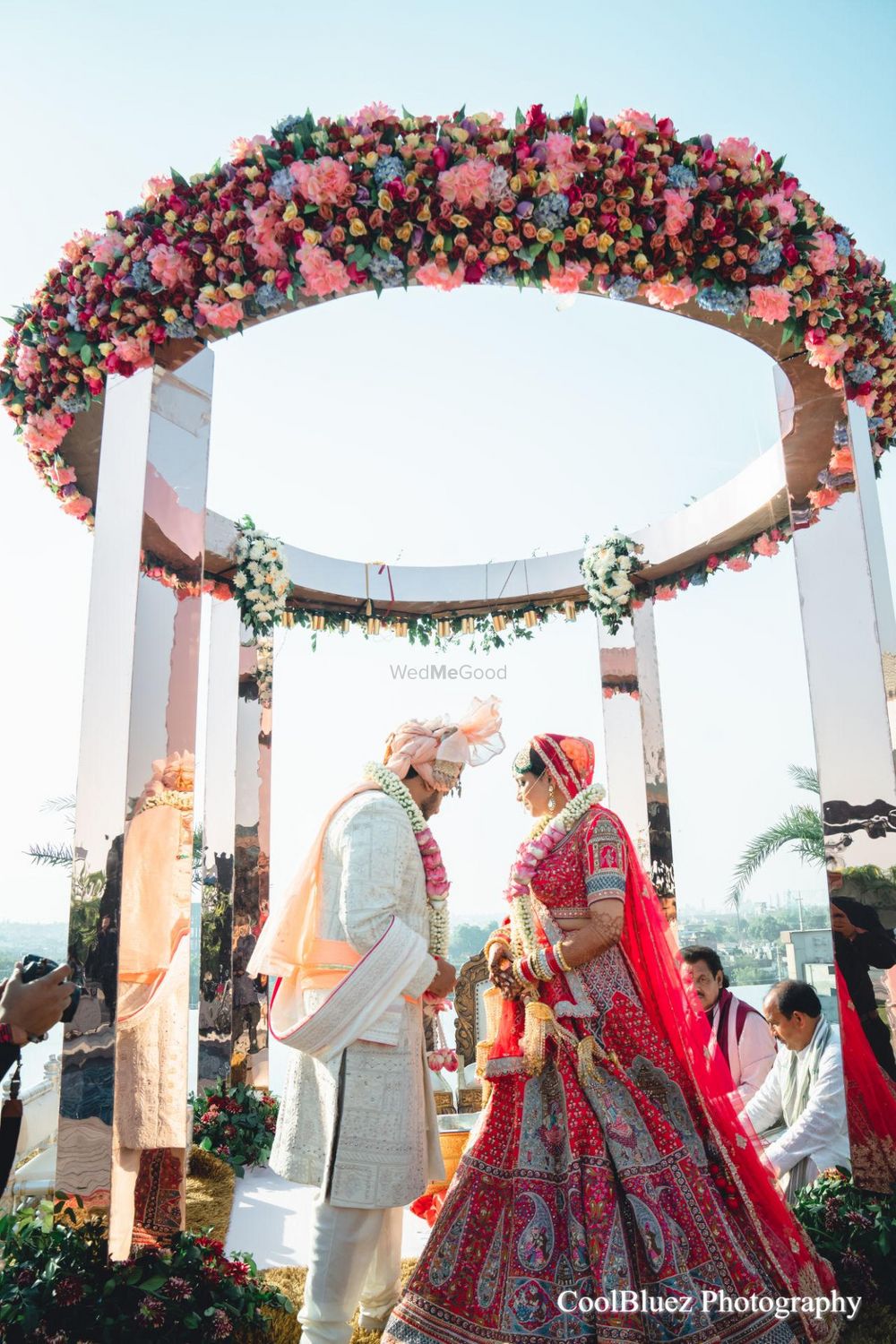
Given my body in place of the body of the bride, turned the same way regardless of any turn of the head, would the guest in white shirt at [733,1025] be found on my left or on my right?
on my right

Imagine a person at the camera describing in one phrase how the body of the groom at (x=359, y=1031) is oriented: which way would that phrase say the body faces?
to the viewer's right

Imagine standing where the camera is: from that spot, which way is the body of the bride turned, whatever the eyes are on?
to the viewer's left

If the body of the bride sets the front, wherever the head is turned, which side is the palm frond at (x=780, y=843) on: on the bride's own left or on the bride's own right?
on the bride's own right

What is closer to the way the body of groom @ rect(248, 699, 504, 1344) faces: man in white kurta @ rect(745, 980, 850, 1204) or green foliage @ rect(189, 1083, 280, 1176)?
the man in white kurta

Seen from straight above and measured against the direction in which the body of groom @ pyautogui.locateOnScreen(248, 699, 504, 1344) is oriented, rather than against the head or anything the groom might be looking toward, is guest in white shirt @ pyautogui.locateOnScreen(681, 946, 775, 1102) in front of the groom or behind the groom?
in front

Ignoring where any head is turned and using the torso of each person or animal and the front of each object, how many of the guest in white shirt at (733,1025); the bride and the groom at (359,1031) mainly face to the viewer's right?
1

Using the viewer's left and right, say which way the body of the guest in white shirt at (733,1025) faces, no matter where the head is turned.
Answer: facing the viewer and to the left of the viewer

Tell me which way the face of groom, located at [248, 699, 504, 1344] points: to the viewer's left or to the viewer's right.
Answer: to the viewer's right

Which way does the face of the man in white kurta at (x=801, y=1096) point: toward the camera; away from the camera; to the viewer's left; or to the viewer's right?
to the viewer's left

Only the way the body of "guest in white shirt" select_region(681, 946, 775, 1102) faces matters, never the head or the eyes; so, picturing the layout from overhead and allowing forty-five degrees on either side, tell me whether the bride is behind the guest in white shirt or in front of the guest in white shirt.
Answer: in front

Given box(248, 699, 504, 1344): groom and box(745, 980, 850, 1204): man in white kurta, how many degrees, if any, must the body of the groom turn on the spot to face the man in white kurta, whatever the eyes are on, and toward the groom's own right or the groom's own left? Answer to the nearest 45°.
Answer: approximately 45° to the groom's own left
